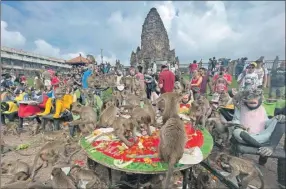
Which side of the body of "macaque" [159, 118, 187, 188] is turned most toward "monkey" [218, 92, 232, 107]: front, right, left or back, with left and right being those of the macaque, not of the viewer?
front

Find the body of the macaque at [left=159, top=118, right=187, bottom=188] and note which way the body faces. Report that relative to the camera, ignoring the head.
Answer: away from the camera

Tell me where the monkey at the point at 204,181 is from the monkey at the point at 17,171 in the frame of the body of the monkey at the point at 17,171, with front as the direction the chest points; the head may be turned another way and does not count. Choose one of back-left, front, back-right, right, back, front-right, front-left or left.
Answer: back-left

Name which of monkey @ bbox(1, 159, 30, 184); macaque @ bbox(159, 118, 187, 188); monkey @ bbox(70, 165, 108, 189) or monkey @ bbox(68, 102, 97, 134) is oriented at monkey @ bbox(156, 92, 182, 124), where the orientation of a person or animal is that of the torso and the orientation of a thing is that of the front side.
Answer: the macaque

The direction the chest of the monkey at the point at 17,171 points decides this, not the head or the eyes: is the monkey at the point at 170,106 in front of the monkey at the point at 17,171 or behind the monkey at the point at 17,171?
behind

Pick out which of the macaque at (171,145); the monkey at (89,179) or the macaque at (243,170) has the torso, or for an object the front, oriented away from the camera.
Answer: the macaque at (171,145)

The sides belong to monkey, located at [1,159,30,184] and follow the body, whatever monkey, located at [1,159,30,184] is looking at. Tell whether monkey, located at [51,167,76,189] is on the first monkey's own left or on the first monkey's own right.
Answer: on the first monkey's own left
